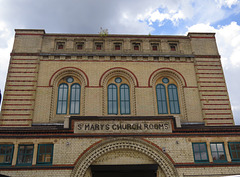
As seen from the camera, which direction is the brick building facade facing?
toward the camera
